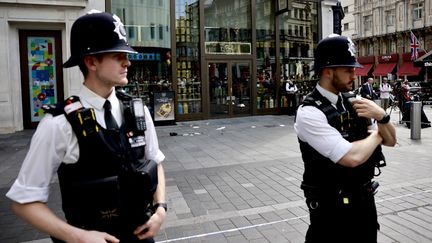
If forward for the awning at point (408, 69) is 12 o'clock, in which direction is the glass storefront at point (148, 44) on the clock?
The glass storefront is roughly at 11 o'clock from the awning.

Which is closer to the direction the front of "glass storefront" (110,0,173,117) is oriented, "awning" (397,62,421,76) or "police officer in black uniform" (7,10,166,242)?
the police officer in black uniform

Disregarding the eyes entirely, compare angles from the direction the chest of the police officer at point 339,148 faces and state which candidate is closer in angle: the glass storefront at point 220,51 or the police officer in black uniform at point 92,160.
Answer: the police officer in black uniform

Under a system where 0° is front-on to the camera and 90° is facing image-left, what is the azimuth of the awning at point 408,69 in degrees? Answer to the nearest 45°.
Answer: approximately 45°

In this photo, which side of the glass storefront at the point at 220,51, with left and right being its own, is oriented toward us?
front

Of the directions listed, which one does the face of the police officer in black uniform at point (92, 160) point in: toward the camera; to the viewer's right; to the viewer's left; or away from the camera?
to the viewer's right

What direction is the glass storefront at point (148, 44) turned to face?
toward the camera

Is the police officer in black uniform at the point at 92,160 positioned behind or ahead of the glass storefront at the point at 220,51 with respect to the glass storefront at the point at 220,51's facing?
ahead

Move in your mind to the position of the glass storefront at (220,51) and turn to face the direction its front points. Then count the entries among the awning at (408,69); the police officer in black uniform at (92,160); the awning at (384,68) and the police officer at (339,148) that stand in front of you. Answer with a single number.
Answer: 2

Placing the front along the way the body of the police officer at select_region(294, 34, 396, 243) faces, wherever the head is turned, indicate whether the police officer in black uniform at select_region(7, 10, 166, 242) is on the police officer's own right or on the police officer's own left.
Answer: on the police officer's own right

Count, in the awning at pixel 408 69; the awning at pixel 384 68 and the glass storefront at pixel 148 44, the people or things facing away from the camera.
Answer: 0

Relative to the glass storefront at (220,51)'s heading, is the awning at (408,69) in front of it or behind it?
behind

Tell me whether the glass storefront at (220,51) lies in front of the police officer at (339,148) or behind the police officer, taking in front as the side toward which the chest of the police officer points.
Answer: behind
